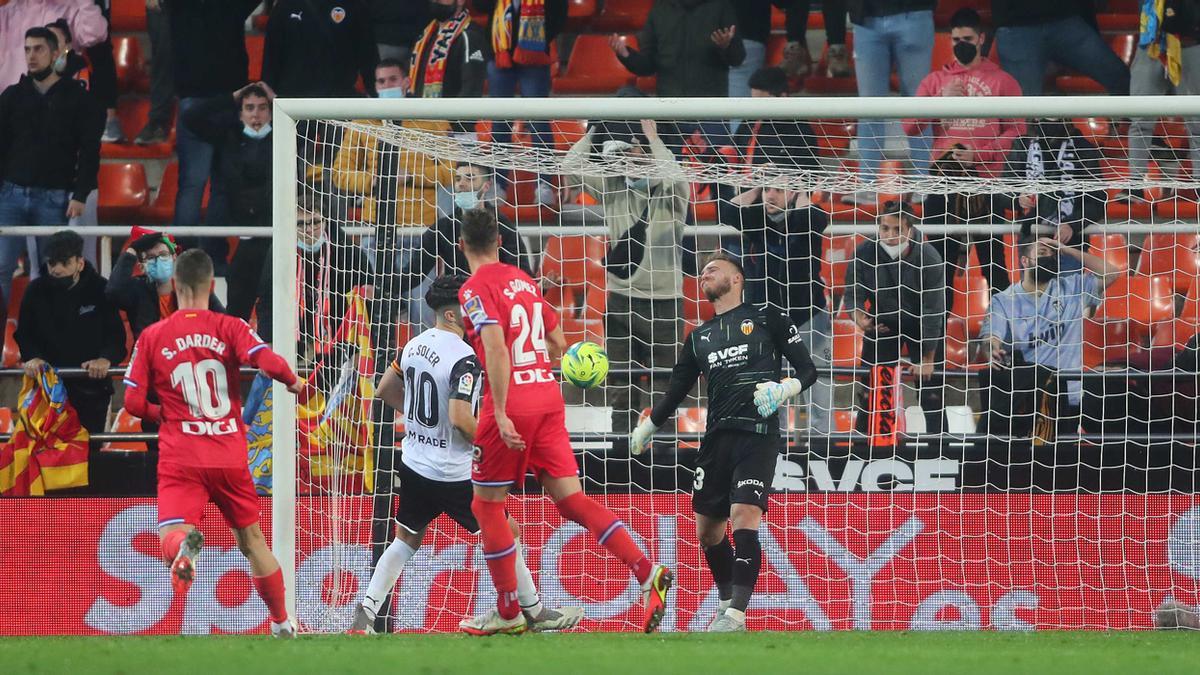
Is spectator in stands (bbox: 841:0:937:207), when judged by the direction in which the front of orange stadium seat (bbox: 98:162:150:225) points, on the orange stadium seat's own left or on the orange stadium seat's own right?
on the orange stadium seat's own left

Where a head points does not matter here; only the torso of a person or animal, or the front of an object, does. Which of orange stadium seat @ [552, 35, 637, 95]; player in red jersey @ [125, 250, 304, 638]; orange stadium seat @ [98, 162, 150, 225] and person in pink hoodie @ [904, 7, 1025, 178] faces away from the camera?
the player in red jersey

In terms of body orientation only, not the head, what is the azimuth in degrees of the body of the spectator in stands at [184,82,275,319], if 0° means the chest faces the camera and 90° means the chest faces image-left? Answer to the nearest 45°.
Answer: approximately 0°

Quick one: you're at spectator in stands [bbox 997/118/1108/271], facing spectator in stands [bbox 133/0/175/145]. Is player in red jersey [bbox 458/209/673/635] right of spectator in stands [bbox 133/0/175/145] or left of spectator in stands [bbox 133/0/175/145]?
left

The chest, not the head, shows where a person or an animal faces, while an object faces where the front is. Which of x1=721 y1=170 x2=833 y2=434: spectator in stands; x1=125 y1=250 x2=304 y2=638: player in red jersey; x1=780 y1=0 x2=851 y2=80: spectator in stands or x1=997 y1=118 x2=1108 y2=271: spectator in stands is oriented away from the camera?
the player in red jersey

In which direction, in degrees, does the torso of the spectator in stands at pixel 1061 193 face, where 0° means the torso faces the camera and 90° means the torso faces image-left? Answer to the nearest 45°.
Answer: approximately 0°

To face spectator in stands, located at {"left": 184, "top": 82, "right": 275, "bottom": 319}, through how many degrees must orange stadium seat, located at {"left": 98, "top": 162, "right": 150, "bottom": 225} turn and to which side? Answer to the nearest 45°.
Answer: approximately 45° to its left

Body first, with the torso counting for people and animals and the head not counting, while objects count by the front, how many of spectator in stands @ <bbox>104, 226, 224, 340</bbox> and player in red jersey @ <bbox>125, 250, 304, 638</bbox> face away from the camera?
1
